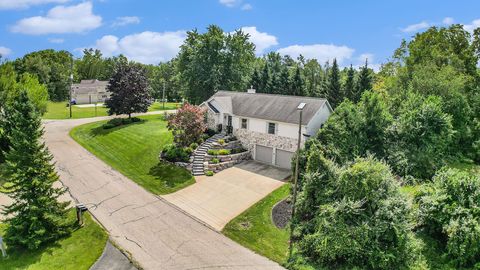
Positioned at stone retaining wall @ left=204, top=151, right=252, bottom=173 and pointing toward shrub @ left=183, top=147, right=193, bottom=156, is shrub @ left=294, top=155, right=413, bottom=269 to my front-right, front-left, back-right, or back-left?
back-left

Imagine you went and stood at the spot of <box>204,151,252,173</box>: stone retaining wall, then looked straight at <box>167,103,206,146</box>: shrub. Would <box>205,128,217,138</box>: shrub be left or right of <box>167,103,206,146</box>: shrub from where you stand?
right

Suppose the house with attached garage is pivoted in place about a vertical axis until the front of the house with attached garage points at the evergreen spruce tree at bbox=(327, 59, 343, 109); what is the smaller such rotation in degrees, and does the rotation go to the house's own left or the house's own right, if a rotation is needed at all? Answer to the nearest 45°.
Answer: approximately 180°

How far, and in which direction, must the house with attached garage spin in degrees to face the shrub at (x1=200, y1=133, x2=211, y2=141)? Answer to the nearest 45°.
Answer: approximately 45° to its right

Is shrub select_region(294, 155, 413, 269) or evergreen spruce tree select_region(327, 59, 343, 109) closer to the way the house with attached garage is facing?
the shrub

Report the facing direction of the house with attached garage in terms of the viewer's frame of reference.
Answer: facing the viewer and to the left of the viewer

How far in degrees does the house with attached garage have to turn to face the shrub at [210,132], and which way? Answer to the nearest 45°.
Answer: approximately 90° to its right

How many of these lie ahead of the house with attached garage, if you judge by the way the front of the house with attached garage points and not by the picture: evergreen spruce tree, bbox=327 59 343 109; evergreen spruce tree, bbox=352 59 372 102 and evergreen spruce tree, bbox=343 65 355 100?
0

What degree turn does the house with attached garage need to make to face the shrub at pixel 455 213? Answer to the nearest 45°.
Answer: approximately 90° to its left

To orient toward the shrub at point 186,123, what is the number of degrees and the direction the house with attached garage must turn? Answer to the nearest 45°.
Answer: approximately 45° to its right

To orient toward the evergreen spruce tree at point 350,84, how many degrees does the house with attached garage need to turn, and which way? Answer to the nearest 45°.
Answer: approximately 180°

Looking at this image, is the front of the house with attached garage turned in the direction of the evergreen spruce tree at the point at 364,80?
no

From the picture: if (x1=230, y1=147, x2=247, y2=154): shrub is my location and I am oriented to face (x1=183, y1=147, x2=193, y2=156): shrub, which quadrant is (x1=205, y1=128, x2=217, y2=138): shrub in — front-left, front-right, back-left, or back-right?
front-right

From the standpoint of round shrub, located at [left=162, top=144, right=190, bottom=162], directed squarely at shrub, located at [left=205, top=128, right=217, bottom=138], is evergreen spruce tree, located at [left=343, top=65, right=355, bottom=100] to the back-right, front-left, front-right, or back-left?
front-right

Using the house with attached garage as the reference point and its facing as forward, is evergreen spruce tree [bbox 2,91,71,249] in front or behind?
in front

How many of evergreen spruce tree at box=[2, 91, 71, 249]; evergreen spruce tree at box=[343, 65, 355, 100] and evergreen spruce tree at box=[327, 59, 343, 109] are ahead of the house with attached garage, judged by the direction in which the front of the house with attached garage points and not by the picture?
1
